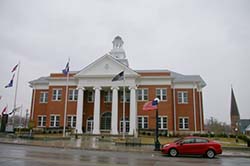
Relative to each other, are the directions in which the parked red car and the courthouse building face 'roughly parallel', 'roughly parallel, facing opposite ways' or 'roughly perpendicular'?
roughly perpendicular

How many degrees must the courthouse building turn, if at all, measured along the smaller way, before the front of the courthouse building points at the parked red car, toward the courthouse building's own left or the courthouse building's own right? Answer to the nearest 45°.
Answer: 0° — it already faces it
